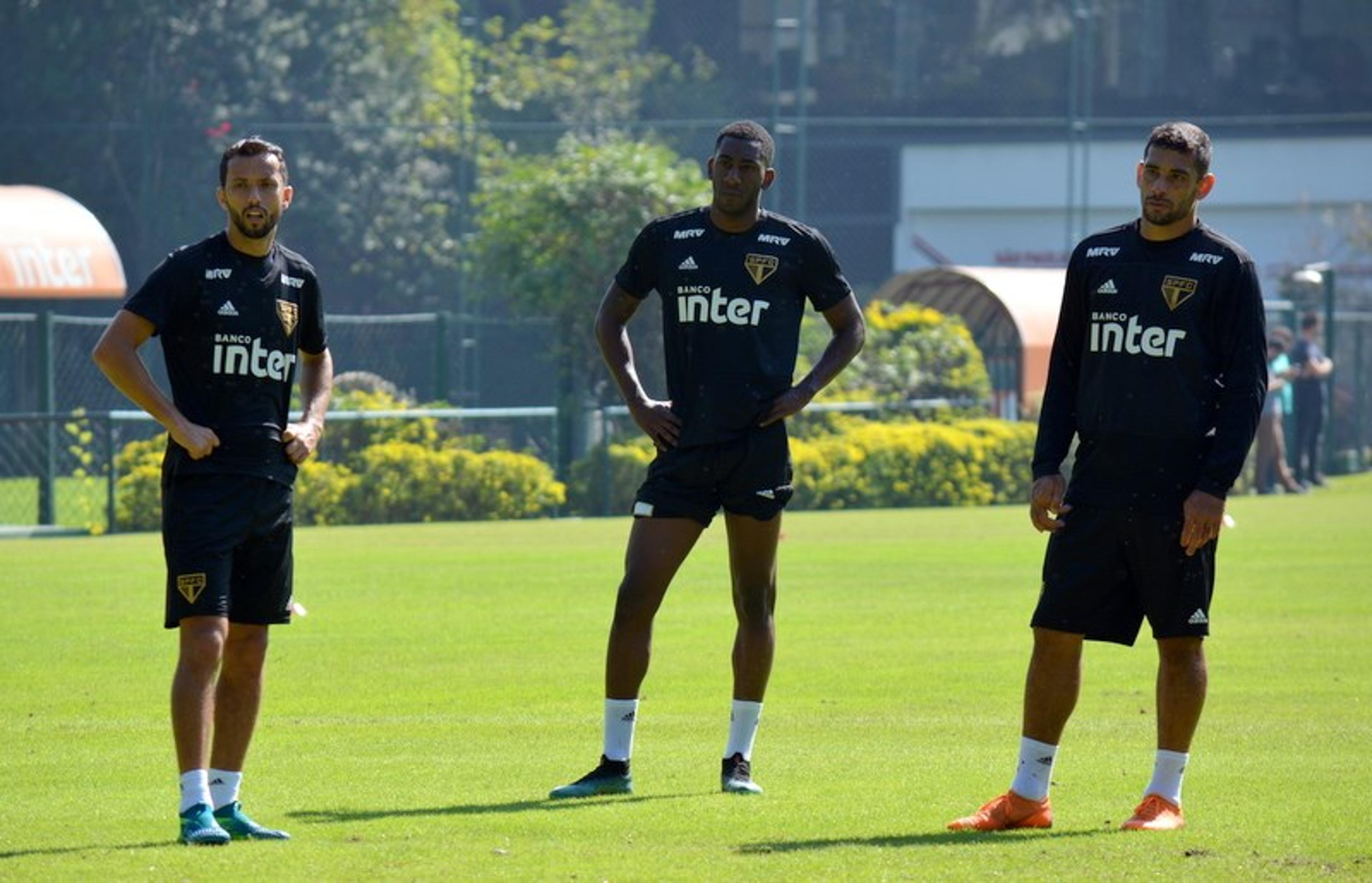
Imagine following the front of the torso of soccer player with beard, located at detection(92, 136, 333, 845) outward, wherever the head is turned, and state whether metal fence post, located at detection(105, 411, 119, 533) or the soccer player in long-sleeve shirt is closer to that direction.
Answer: the soccer player in long-sleeve shirt

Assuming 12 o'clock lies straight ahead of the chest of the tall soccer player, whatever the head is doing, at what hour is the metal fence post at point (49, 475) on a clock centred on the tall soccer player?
The metal fence post is roughly at 5 o'clock from the tall soccer player.

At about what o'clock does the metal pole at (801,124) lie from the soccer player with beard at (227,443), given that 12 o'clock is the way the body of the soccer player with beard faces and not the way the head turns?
The metal pole is roughly at 8 o'clock from the soccer player with beard.

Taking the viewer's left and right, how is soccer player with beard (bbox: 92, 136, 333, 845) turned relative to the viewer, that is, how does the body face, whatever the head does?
facing the viewer and to the right of the viewer

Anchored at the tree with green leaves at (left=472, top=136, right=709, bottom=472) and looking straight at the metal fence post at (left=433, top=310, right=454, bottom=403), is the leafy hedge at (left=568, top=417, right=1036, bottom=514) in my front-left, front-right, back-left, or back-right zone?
back-left

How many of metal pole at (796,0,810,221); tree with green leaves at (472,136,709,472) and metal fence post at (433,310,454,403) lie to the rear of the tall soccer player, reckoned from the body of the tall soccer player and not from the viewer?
3

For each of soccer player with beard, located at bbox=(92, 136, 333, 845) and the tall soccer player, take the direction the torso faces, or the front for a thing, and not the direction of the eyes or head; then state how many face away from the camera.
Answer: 0

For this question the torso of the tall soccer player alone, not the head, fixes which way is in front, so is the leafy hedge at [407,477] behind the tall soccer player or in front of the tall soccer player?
behind

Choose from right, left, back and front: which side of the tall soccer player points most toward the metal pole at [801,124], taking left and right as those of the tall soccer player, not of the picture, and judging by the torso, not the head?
back

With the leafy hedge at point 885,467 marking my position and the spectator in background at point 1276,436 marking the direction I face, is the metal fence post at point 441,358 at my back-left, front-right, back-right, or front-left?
back-left

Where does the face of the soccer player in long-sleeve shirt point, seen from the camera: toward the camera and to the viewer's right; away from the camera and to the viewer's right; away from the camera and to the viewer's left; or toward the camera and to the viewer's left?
toward the camera and to the viewer's left
